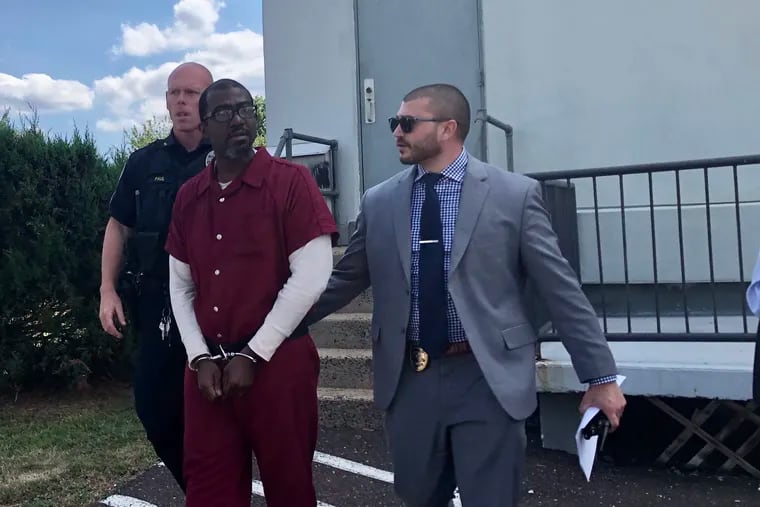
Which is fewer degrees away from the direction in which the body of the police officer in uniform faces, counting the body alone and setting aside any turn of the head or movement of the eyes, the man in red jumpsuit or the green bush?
the man in red jumpsuit

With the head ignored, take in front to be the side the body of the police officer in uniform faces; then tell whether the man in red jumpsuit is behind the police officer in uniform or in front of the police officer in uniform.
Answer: in front

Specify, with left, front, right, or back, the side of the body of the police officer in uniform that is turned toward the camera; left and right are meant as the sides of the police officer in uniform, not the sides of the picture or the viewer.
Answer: front

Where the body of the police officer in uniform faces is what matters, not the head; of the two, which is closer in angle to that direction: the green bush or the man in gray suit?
the man in gray suit

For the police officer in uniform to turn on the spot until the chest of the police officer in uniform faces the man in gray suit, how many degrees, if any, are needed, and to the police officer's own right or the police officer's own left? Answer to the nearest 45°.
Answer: approximately 45° to the police officer's own left

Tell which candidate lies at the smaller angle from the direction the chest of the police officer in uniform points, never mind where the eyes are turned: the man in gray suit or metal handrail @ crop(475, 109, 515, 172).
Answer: the man in gray suit

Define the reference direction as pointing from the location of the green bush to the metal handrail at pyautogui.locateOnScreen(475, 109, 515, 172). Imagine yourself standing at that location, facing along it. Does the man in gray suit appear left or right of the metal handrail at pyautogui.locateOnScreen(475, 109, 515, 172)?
right

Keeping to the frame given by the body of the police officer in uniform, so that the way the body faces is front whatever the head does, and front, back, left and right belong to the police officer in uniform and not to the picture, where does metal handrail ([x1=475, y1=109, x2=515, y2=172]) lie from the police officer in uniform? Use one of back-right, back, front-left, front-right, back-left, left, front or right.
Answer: back-left
